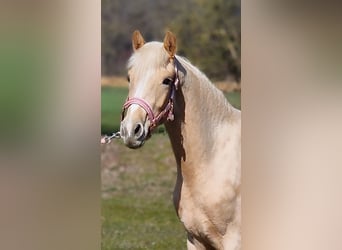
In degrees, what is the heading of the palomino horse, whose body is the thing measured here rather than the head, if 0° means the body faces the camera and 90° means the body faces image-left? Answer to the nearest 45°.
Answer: approximately 45°
